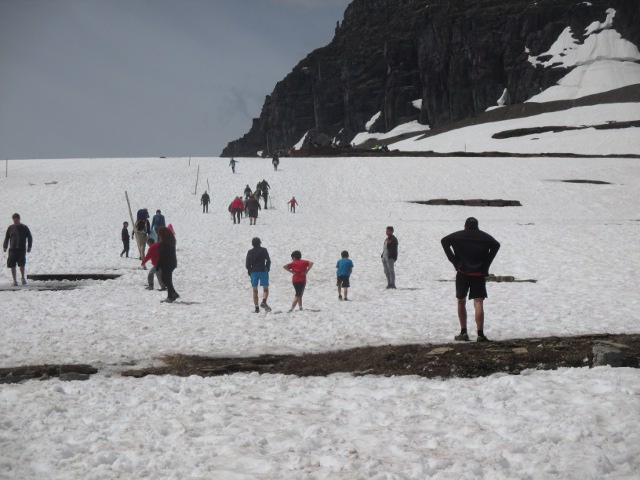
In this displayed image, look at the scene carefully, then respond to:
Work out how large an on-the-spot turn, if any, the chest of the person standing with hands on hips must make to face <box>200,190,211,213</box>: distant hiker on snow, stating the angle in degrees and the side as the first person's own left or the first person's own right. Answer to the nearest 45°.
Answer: approximately 45° to the first person's own left

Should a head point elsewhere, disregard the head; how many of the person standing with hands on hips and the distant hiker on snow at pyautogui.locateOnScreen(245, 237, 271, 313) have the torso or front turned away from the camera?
2

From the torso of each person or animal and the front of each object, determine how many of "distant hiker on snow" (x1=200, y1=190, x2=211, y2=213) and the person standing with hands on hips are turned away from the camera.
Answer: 2

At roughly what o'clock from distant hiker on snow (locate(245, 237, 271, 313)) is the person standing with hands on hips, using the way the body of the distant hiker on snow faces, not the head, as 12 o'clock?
The person standing with hands on hips is roughly at 5 o'clock from the distant hiker on snow.

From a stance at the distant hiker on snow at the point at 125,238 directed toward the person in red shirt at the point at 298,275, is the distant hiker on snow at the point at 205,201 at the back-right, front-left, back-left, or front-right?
back-left

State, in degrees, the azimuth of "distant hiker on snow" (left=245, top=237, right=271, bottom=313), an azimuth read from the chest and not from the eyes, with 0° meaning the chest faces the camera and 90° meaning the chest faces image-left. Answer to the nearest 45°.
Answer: approximately 180°

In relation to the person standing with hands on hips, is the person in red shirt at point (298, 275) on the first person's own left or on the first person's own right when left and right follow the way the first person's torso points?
on the first person's own left

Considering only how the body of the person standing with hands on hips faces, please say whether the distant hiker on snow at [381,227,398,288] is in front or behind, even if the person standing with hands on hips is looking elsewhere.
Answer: in front

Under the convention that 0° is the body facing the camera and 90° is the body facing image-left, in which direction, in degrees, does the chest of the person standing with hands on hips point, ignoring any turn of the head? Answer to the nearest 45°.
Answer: approximately 180°

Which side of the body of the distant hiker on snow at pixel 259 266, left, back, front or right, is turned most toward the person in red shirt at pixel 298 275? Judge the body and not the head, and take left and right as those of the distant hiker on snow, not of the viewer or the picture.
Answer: right

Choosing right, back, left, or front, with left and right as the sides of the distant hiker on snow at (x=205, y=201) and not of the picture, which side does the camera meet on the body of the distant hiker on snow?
back

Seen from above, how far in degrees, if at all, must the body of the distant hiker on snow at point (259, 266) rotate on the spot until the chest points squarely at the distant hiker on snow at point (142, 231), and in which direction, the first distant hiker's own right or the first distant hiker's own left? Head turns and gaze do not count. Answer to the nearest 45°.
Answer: approximately 45° to the first distant hiker's own left

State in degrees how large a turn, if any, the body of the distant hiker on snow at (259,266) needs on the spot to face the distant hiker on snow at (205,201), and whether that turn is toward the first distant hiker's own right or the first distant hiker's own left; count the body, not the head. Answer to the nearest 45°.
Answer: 0° — they already face them
